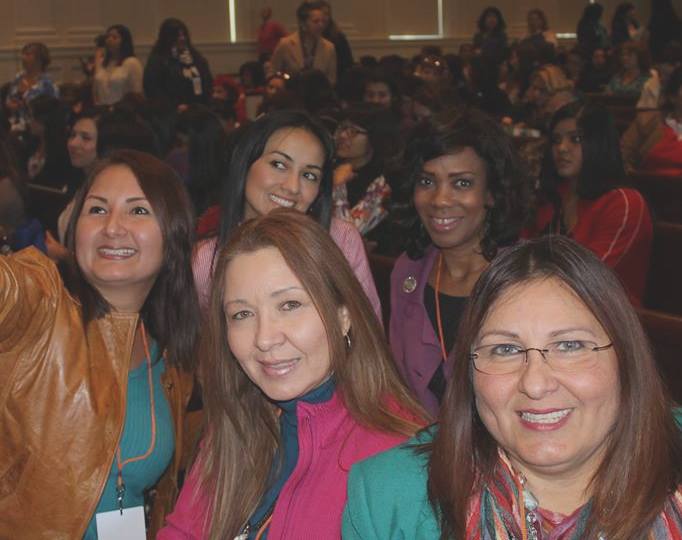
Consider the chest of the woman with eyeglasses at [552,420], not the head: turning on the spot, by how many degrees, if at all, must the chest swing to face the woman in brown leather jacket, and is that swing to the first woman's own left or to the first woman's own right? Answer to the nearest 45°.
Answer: approximately 135° to the first woman's own right

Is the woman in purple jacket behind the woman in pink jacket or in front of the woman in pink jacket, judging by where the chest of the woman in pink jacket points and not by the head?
behind

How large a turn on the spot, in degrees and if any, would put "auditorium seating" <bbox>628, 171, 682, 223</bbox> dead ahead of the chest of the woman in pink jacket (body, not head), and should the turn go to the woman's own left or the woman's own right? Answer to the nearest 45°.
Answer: approximately 180°

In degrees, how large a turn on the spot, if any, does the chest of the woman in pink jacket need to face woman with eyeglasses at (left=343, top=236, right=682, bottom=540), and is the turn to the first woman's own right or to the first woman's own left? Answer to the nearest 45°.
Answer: approximately 90° to the first woman's own left

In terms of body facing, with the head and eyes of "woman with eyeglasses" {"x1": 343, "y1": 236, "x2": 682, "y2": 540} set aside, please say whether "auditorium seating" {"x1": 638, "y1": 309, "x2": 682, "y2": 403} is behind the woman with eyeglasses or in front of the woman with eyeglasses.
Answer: behind

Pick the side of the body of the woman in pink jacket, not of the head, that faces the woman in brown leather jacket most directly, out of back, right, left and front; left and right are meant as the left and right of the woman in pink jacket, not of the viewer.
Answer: right

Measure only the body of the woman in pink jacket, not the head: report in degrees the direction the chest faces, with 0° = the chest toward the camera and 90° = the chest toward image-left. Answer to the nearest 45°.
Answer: approximately 45°

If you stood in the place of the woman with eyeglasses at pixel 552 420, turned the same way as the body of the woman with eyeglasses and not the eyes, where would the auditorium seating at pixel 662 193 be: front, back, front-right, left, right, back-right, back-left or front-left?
back

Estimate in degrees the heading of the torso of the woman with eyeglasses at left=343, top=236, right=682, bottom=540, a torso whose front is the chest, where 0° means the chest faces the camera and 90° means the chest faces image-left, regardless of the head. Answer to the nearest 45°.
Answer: approximately 0°

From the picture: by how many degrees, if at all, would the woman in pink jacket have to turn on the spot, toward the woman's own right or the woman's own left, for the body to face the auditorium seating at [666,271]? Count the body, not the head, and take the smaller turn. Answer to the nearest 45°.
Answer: approximately 180°

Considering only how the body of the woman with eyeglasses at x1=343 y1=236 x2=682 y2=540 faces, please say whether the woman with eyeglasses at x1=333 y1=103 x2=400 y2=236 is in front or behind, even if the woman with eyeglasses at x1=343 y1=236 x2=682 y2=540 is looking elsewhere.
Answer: behind

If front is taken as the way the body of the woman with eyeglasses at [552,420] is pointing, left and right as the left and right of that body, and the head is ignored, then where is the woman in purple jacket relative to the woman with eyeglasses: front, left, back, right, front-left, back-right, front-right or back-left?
back

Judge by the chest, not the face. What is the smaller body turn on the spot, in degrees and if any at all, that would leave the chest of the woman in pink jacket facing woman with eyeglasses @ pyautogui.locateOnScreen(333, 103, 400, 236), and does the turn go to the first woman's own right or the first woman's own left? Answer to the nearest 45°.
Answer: approximately 135° to the first woman's own right
